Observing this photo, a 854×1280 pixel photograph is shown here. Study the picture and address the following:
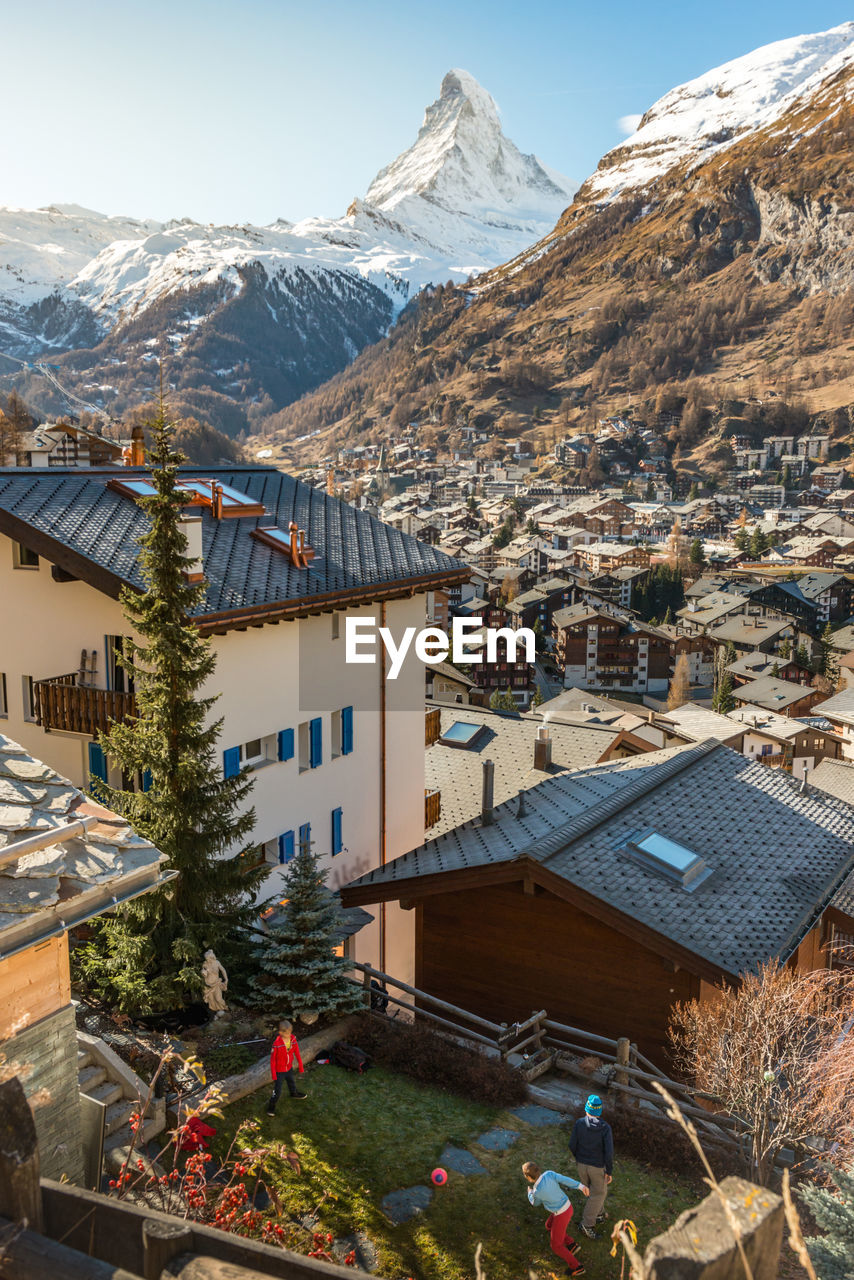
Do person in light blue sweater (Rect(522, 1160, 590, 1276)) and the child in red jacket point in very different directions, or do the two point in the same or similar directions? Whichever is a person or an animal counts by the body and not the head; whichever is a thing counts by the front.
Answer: very different directions

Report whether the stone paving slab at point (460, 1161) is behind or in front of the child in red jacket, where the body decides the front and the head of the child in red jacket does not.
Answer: in front

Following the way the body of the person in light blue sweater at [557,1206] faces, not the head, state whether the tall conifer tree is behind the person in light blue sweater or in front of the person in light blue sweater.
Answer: in front

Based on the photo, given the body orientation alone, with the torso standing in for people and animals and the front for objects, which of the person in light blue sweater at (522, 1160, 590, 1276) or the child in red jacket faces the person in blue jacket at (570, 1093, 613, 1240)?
the child in red jacket

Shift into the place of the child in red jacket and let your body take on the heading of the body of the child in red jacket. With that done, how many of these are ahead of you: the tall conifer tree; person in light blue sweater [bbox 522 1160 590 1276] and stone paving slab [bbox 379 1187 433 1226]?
2

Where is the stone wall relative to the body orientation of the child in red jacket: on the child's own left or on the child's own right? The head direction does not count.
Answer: on the child's own right

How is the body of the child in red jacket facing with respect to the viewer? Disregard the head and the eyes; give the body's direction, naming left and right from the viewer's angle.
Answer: facing the viewer and to the right of the viewer

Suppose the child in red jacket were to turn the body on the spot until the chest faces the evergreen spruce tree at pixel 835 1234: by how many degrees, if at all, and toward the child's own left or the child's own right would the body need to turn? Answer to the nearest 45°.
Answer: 0° — they already face it

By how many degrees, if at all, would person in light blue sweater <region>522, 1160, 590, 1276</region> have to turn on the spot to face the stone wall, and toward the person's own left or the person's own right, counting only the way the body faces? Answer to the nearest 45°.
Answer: approximately 45° to the person's own left

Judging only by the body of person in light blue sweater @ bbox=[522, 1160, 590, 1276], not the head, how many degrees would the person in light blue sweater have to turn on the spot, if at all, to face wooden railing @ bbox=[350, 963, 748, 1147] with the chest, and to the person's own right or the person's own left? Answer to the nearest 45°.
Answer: approximately 90° to the person's own right

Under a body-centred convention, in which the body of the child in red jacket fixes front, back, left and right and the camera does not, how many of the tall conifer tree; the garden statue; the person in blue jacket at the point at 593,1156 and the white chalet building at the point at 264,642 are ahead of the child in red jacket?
1

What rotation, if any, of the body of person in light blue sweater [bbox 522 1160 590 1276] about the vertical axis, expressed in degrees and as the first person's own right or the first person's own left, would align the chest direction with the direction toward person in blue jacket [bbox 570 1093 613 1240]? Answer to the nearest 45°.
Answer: approximately 135° to the first person's own right

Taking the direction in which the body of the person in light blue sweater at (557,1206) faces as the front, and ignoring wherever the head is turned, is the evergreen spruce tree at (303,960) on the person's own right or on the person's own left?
on the person's own right

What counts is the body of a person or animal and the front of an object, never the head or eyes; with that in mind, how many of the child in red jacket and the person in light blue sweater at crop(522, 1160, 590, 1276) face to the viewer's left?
1

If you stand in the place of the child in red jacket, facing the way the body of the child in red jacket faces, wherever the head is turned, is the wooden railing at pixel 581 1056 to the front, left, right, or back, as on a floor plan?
left

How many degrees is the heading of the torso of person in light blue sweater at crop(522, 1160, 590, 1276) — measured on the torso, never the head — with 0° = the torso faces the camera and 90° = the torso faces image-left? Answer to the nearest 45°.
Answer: approximately 90°

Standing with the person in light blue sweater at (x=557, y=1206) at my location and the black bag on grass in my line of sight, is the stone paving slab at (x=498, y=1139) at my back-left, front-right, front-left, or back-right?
front-right
